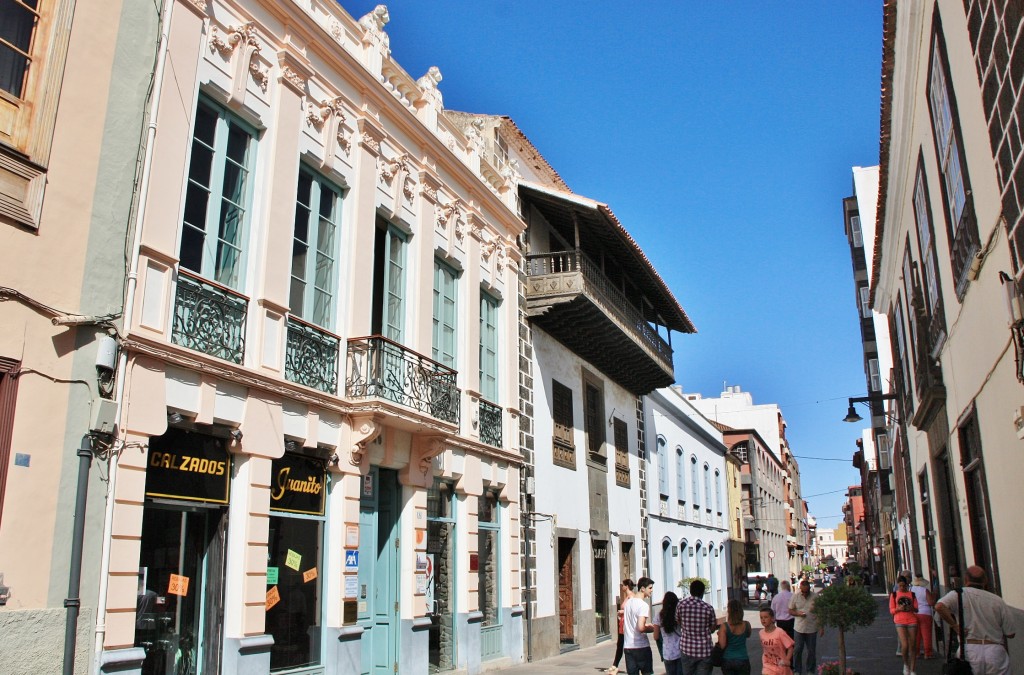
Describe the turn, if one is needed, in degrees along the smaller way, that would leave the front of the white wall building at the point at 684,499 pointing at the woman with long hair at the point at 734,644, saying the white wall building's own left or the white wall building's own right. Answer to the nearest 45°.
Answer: approximately 45° to the white wall building's own right

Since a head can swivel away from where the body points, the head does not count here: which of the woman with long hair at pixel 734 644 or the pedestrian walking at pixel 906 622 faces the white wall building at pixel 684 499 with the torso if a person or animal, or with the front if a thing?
the woman with long hair

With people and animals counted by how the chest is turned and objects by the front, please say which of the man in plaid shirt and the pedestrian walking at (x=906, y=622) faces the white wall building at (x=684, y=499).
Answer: the man in plaid shirt

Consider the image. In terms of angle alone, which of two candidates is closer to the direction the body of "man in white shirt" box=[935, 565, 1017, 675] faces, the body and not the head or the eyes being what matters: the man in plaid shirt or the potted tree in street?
the potted tree in street

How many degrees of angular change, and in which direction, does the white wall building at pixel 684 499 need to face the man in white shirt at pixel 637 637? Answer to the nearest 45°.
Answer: approximately 45° to its right

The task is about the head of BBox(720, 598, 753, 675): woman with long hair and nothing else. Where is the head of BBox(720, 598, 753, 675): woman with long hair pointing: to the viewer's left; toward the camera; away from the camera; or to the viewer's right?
away from the camera

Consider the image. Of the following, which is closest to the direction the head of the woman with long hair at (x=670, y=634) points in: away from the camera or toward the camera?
away from the camera

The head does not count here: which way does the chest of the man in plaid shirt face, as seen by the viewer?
away from the camera

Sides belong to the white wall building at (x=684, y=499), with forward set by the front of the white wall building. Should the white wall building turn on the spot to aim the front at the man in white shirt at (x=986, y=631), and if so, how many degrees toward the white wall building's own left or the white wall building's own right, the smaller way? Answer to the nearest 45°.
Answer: approximately 45° to the white wall building's own right

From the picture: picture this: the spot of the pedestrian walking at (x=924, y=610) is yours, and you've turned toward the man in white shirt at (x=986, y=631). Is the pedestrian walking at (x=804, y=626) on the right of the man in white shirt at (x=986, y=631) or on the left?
right
